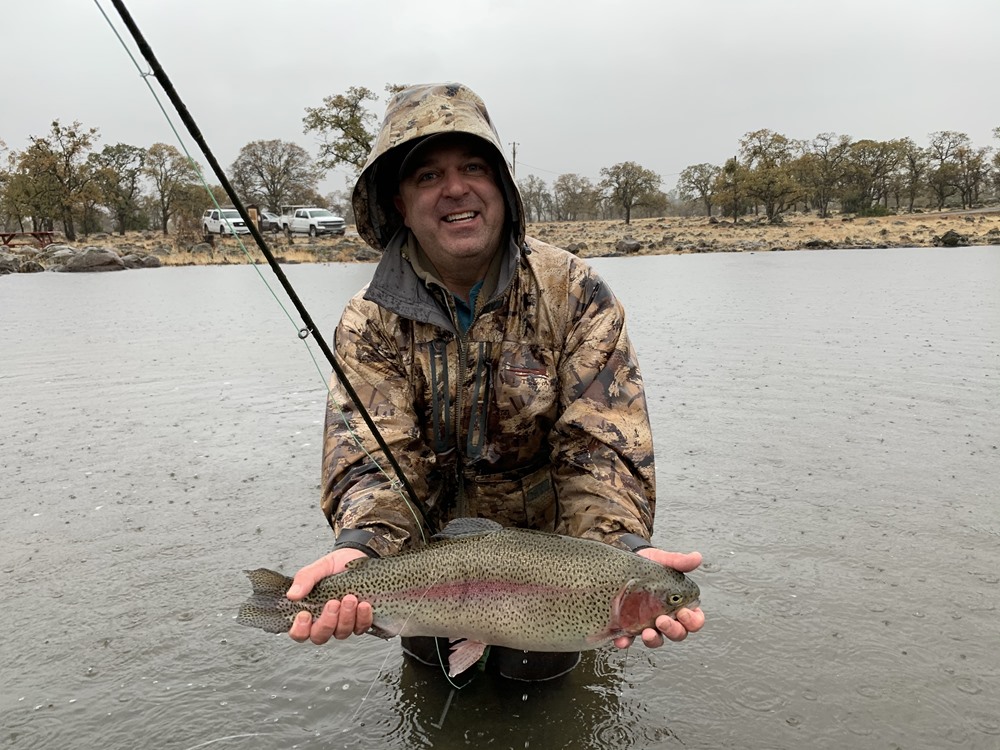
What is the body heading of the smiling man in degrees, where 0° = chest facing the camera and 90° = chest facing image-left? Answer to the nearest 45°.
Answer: approximately 0°
